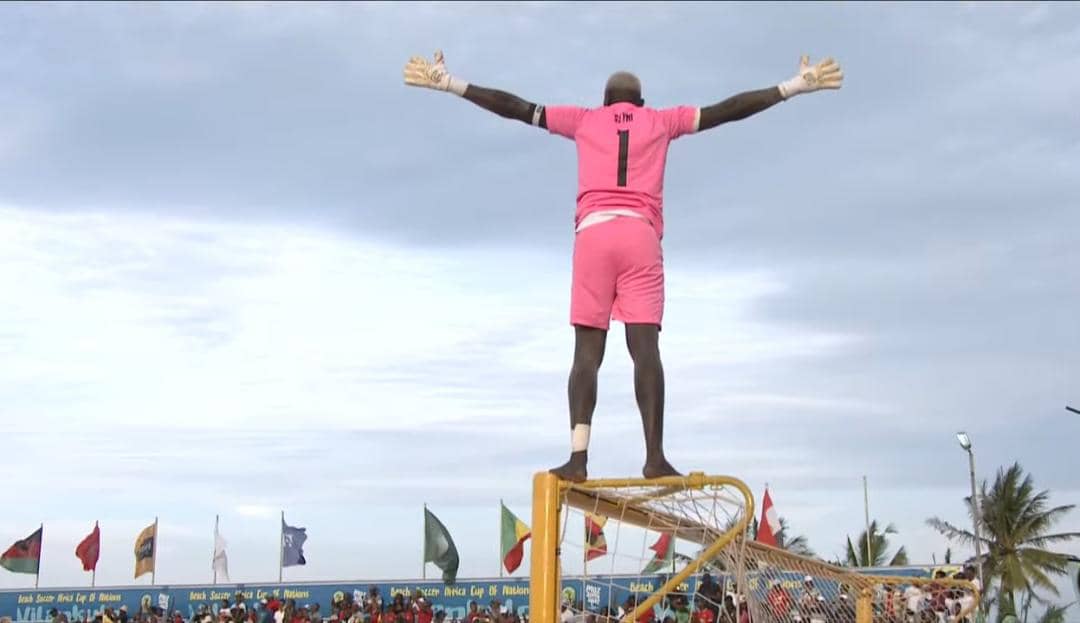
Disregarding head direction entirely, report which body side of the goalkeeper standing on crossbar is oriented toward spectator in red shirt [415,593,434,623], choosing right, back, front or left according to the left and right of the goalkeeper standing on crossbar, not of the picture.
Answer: front

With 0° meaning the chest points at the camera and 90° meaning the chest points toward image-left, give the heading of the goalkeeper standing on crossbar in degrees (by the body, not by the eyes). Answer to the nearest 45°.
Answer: approximately 180°

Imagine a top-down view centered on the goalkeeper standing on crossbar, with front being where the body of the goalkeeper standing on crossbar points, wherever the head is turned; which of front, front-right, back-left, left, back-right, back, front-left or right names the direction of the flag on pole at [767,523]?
front

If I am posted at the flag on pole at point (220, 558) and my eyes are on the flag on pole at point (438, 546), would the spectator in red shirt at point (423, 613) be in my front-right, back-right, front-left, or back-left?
front-right

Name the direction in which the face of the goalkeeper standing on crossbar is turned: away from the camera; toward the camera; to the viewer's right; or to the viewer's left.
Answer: away from the camera

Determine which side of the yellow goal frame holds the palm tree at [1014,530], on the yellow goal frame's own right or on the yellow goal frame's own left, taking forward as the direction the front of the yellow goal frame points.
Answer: on the yellow goal frame's own right
